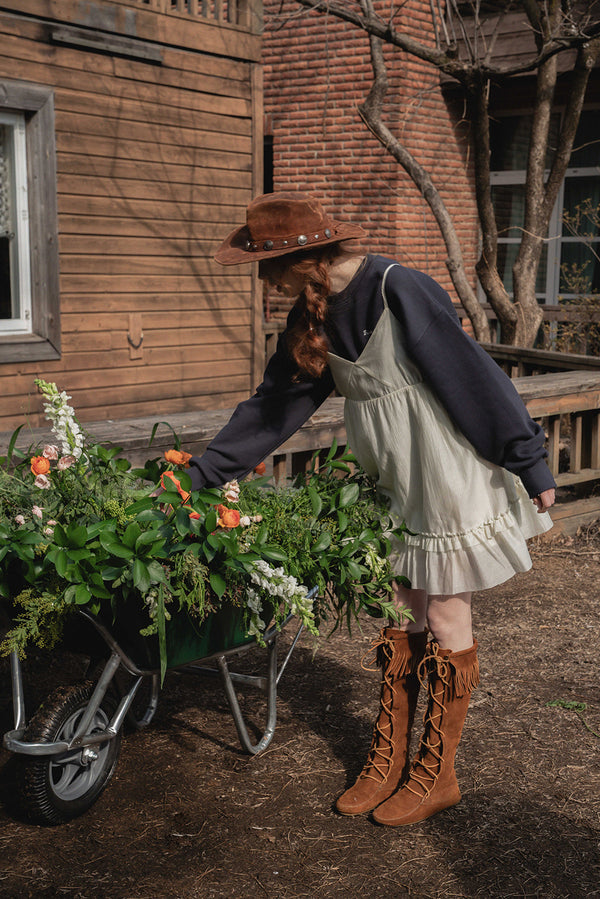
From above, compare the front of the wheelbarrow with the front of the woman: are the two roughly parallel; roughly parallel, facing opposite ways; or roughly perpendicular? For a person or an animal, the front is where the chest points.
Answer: roughly parallel

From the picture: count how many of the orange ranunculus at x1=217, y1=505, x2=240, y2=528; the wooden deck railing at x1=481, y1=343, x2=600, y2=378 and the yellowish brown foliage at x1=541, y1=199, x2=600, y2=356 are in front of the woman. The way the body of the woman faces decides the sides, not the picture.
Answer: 1

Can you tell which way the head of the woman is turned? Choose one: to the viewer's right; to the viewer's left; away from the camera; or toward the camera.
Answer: to the viewer's left

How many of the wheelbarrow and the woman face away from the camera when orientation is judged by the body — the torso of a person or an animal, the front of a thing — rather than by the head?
0

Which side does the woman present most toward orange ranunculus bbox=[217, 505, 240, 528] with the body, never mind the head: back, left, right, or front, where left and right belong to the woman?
front

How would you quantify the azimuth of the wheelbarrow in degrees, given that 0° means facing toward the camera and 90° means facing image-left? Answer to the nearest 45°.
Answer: approximately 45°

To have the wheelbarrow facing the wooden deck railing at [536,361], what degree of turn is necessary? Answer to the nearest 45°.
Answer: approximately 180°

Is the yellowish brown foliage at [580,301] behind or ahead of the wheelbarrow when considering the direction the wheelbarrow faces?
behind

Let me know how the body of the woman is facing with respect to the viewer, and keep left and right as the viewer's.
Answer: facing the viewer and to the left of the viewer
